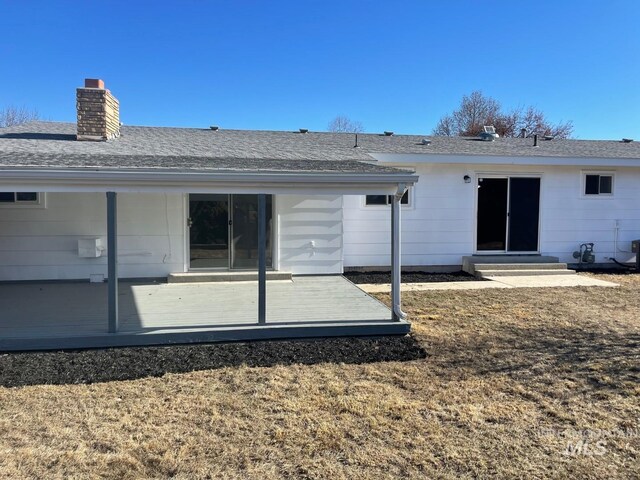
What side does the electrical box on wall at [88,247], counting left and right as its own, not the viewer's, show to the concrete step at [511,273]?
left

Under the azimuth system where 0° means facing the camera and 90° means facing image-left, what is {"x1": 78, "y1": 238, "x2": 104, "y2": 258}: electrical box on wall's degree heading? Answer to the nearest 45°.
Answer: approximately 0°

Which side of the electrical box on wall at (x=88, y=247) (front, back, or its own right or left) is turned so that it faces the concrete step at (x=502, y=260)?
left

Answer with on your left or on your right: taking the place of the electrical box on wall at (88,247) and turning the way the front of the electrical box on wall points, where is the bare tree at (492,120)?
on your left
